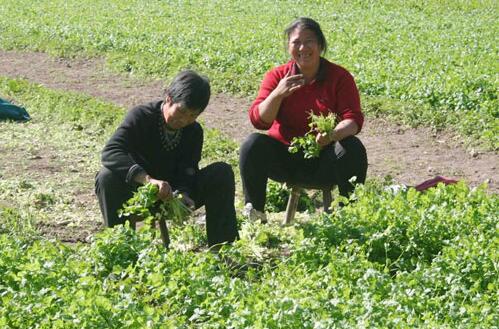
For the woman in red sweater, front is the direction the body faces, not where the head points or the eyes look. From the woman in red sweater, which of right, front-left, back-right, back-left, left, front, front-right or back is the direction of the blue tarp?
back-right

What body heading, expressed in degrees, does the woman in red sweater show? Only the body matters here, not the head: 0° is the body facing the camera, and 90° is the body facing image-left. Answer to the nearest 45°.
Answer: approximately 0°
